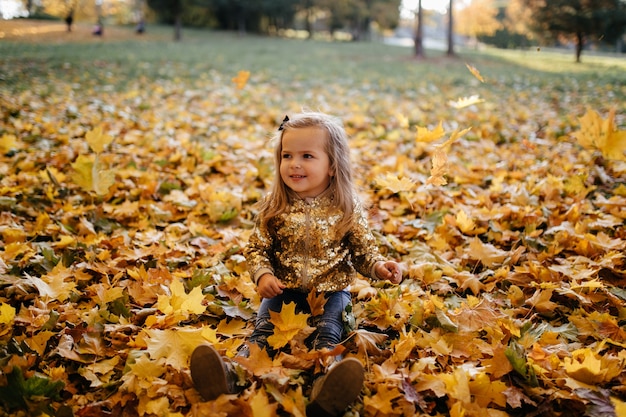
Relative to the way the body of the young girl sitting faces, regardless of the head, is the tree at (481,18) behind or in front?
behind

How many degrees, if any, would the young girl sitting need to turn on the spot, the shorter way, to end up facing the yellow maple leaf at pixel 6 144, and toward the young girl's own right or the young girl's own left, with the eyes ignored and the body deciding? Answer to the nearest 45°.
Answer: approximately 135° to the young girl's own right

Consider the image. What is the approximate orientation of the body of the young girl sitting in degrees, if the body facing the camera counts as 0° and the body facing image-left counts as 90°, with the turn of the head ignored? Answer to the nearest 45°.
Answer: approximately 0°

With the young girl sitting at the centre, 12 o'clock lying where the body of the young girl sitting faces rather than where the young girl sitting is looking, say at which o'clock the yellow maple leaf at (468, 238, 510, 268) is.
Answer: The yellow maple leaf is roughly at 8 o'clock from the young girl sitting.

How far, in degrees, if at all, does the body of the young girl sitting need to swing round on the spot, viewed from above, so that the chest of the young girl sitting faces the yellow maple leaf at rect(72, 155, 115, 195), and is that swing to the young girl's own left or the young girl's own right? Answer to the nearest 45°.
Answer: approximately 135° to the young girl's own right
